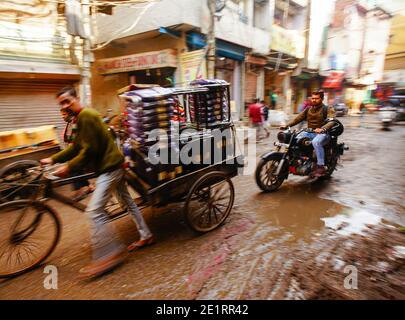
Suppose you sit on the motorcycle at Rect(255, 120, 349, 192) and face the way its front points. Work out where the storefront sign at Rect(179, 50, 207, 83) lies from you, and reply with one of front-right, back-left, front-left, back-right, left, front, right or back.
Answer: right

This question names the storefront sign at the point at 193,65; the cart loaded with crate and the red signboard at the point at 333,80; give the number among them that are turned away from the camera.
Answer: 0

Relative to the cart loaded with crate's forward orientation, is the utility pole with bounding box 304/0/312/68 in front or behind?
behind

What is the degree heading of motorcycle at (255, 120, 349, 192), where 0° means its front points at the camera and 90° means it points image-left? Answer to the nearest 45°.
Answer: approximately 45°

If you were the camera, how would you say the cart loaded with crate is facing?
facing the viewer and to the left of the viewer

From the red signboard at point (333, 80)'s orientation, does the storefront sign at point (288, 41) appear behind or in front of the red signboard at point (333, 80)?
in front

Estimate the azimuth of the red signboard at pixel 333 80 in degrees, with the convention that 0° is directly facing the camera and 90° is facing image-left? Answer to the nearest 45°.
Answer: approximately 45°

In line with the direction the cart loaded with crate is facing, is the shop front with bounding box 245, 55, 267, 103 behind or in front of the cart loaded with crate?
behind

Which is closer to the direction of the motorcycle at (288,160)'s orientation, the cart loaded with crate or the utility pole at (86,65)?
the cart loaded with crate

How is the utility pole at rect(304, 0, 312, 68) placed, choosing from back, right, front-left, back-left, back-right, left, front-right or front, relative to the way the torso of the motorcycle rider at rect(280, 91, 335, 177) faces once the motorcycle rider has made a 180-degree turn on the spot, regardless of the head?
front-left

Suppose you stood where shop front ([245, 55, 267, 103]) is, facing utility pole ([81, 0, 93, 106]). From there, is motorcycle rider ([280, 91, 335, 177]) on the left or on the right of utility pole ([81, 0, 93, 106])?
left

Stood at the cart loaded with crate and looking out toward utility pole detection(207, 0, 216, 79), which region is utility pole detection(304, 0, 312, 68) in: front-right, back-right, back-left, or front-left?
front-right
